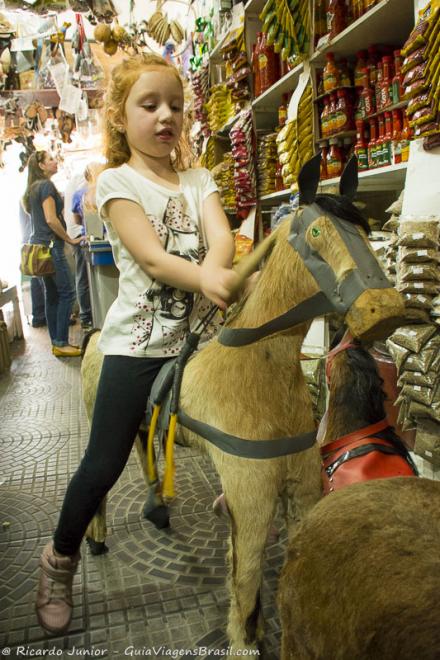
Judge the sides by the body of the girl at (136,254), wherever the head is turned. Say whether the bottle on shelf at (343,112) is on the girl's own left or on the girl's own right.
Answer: on the girl's own left

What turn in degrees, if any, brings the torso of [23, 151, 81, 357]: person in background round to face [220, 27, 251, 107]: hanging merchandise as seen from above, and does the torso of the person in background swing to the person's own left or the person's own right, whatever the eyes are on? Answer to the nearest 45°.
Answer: approximately 45° to the person's own right

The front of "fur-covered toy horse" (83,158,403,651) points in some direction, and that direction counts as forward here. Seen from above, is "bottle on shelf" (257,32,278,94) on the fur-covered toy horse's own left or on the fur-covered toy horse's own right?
on the fur-covered toy horse's own left

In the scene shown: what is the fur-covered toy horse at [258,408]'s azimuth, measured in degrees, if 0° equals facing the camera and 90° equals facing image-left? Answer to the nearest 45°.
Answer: approximately 315°

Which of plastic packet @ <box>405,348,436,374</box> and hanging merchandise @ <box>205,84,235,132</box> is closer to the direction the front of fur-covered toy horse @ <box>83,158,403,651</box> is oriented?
the plastic packet

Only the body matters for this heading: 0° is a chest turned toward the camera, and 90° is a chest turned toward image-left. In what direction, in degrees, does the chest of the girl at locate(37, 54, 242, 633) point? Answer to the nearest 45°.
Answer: approximately 315°

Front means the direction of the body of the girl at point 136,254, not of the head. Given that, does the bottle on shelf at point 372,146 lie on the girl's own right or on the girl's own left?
on the girl's own left

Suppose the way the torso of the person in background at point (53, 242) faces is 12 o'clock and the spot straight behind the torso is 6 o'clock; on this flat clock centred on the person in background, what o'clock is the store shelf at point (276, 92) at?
The store shelf is roughly at 2 o'clock from the person in background.

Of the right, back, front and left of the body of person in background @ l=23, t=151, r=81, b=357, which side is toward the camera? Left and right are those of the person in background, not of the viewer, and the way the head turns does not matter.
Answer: right
